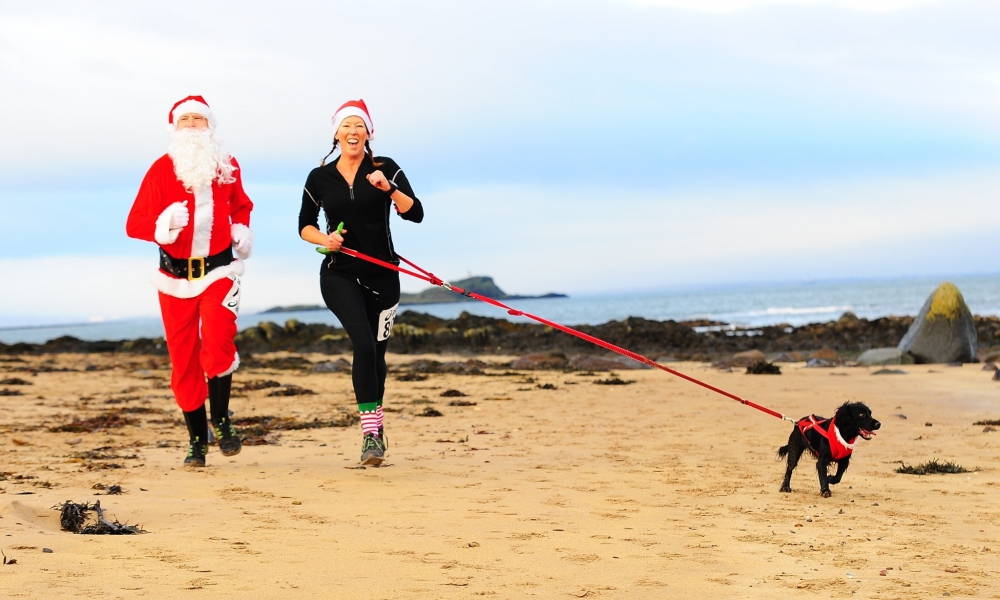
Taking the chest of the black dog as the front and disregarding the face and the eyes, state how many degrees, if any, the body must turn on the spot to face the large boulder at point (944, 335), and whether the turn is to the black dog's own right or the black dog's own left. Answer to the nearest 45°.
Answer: approximately 135° to the black dog's own left

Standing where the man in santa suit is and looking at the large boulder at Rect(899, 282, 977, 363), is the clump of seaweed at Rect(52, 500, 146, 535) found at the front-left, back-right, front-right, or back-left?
back-right

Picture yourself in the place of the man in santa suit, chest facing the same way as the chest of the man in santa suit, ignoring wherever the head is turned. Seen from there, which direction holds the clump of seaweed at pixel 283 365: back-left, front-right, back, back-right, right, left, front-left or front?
back

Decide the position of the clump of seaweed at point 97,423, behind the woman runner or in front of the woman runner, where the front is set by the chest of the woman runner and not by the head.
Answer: behind

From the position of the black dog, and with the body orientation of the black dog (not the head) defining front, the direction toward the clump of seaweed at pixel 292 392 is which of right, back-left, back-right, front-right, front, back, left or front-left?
back

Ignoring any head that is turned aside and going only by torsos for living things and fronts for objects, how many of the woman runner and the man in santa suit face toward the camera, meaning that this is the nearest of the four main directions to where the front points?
2

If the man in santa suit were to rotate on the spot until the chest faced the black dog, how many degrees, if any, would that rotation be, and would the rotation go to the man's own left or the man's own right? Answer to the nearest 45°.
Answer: approximately 45° to the man's own left

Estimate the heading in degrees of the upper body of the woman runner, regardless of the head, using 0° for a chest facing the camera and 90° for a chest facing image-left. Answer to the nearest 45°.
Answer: approximately 0°

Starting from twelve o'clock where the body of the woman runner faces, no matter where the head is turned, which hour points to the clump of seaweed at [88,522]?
The clump of seaweed is roughly at 1 o'clock from the woman runner.

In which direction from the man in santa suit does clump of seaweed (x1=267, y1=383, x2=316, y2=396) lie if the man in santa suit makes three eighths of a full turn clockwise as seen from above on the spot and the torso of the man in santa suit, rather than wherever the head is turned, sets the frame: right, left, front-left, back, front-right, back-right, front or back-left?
front-right

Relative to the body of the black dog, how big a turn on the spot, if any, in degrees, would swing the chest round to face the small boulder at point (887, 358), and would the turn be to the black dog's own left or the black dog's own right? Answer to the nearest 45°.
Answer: approximately 135° to the black dog's own left
